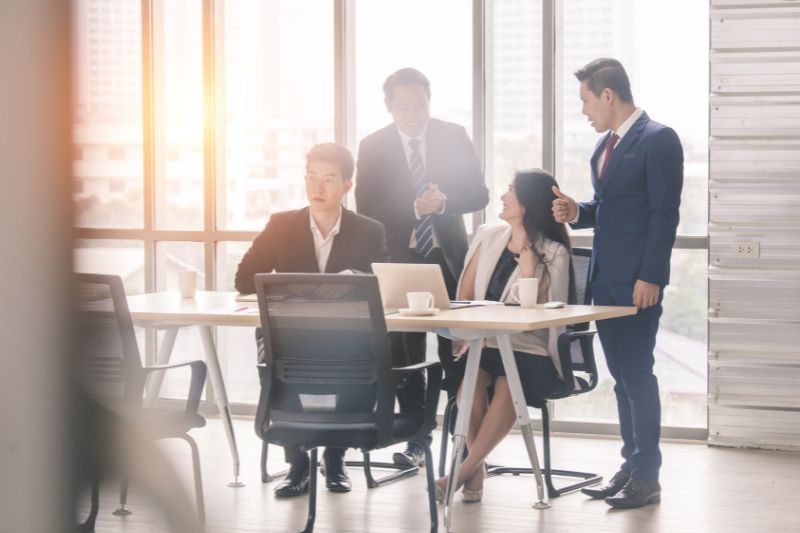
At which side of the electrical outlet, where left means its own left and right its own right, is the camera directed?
front

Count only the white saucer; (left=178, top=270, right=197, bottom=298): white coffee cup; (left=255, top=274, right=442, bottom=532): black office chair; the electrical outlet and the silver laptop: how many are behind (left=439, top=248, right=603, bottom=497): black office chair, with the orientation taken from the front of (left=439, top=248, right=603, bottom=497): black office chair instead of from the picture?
1

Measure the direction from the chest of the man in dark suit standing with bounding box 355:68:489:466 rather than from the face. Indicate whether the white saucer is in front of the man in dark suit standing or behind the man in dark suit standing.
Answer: in front

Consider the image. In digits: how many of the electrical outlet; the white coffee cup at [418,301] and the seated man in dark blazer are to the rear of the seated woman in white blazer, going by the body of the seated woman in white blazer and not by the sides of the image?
1

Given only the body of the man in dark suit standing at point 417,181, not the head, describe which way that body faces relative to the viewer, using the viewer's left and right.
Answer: facing the viewer

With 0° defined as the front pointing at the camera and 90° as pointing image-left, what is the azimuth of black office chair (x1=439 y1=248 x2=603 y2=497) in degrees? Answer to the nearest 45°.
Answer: approximately 45°

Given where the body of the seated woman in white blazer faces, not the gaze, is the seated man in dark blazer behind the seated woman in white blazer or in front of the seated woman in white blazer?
in front

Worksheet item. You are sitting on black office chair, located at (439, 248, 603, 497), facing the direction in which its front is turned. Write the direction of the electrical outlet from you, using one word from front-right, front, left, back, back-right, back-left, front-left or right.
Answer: back

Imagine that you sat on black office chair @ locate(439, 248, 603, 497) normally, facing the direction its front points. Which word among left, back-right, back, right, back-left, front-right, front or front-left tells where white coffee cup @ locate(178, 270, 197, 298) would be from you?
front-right

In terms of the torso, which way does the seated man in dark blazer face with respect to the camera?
toward the camera

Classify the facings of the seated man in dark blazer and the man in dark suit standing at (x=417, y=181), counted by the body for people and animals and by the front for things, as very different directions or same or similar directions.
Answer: same or similar directions

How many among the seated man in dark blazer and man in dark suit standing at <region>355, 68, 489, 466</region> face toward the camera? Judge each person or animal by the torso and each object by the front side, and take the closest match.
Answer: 2

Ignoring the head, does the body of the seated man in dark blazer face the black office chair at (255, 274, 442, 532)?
yes

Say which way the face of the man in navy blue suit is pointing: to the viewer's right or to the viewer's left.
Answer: to the viewer's left

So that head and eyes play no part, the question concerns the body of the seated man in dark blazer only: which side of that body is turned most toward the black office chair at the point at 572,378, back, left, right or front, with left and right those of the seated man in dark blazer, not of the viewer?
left

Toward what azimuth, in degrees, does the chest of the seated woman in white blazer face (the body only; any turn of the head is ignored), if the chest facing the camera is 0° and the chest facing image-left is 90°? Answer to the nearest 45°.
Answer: approximately 45°
